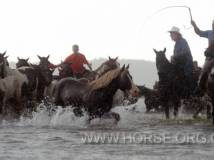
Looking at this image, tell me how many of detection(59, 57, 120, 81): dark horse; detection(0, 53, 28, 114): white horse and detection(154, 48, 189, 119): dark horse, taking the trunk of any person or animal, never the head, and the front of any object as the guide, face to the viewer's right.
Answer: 1

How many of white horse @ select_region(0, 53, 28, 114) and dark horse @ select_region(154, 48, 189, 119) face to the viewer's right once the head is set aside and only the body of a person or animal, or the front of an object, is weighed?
0

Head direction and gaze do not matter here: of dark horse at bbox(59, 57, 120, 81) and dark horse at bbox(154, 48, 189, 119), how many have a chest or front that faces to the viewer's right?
1

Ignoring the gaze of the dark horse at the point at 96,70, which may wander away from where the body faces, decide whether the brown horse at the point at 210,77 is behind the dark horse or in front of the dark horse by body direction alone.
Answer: in front

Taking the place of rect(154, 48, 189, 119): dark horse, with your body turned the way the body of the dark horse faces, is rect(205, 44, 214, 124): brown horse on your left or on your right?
on your left

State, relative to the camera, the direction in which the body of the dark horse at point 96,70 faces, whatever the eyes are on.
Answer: to the viewer's right

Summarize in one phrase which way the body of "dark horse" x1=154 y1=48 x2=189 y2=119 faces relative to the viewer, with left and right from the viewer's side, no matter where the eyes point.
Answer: facing the viewer and to the left of the viewer

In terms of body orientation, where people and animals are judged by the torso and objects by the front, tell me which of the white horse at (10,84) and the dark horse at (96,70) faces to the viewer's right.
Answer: the dark horse

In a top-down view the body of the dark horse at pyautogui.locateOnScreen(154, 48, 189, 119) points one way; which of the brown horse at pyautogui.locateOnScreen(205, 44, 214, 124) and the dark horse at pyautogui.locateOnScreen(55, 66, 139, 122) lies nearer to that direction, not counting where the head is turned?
the dark horse
